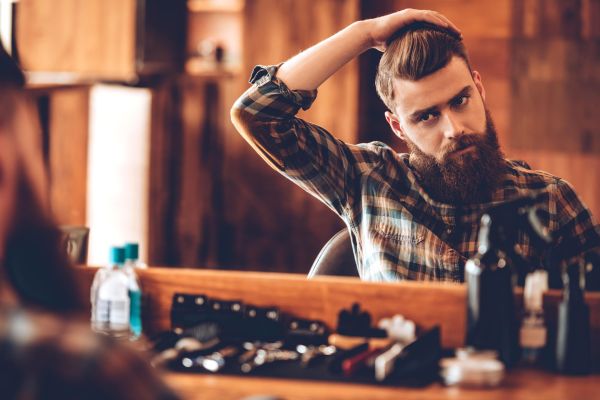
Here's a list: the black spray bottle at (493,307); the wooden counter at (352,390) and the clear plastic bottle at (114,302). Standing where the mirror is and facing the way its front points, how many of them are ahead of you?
3

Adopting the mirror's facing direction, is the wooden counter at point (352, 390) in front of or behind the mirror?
in front

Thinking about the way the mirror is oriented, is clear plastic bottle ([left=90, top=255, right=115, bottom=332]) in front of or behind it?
in front

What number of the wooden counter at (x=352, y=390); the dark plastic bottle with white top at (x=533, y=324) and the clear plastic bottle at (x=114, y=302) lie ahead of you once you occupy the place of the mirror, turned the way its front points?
3

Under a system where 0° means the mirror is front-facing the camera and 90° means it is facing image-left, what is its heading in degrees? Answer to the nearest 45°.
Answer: approximately 0°
